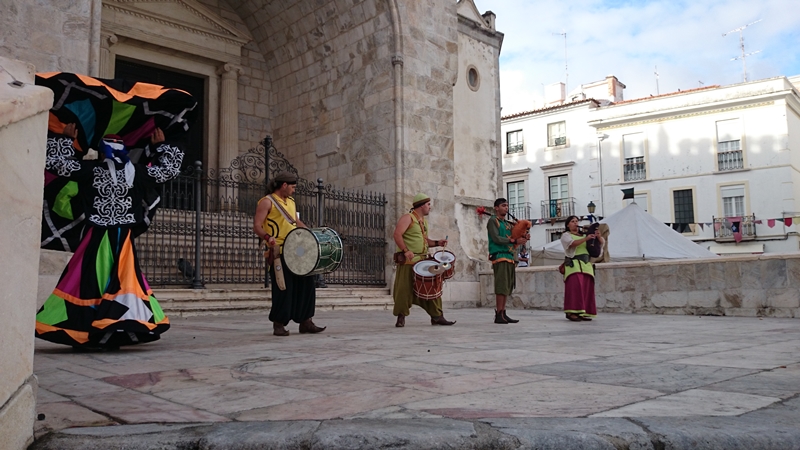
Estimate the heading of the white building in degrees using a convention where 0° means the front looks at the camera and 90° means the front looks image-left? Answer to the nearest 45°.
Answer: approximately 45°

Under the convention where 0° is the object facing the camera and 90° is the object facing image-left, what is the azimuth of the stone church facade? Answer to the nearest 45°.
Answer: approximately 315°

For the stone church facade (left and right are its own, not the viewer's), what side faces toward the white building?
left
